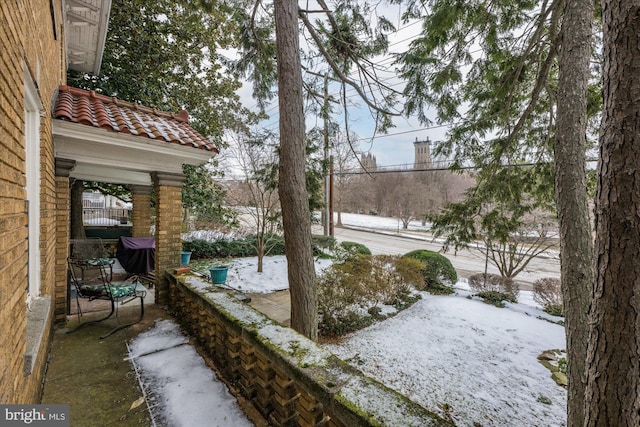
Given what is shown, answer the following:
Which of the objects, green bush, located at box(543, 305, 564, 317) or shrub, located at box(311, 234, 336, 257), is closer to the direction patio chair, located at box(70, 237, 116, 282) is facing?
the green bush

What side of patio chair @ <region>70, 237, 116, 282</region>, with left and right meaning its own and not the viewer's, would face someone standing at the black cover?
left

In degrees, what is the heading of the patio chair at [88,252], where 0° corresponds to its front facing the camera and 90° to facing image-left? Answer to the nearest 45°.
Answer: approximately 315°

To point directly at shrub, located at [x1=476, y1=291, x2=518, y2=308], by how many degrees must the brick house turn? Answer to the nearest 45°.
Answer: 0° — it already faces it

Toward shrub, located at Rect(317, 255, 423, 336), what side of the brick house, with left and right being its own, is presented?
front

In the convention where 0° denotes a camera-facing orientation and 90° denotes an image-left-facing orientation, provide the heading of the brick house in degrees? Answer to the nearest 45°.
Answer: approximately 270°

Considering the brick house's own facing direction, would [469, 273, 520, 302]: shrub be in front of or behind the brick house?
in front

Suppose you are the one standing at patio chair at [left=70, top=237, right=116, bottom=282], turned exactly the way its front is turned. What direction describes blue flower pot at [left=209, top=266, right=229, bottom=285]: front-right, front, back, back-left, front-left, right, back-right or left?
front-left

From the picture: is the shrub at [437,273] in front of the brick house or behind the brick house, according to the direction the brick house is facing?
in front

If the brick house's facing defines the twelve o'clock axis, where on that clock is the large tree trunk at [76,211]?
The large tree trunk is roughly at 9 o'clock from the brick house.

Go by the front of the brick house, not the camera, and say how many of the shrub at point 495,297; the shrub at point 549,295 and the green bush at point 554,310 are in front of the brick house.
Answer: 3
